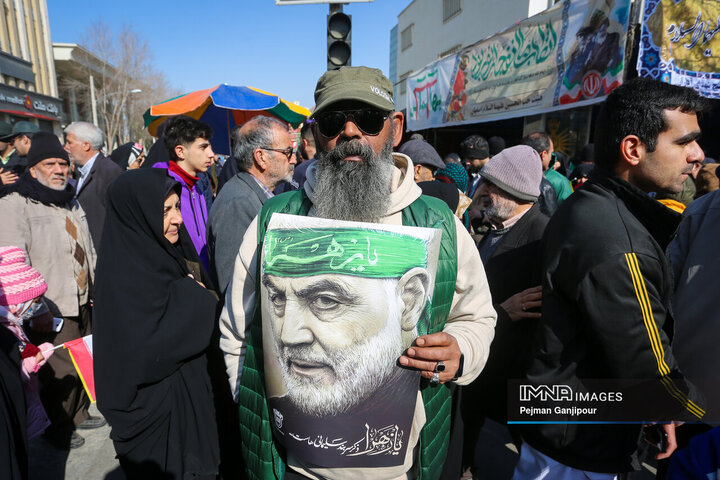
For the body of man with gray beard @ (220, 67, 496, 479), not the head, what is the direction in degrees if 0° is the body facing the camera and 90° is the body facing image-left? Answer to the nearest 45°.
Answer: approximately 0°

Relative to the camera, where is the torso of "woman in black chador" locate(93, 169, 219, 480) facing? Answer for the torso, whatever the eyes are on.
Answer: to the viewer's right

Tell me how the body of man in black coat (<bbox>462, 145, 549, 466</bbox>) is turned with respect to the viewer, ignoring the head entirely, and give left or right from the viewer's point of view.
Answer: facing to the left of the viewer

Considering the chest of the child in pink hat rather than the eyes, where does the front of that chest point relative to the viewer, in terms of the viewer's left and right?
facing to the right of the viewer
